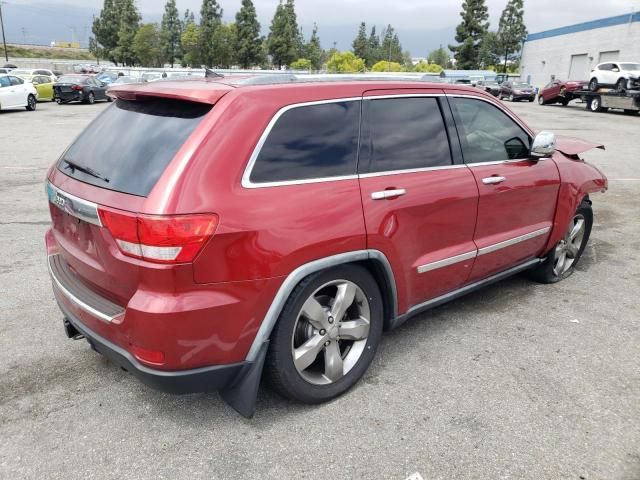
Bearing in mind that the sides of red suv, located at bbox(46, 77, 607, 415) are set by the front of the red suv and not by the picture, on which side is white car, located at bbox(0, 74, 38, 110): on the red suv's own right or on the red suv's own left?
on the red suv's own left

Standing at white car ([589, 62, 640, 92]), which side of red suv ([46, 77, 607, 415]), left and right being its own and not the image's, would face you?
front

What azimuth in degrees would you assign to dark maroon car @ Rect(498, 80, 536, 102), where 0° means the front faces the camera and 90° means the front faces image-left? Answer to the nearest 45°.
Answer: approximately 315°

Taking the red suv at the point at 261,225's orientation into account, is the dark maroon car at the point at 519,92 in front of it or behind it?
in front

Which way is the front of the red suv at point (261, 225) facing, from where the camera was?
facing away from the viewer and to the right of the viewer

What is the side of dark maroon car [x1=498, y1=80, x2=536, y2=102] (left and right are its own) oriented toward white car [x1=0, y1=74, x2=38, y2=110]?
right

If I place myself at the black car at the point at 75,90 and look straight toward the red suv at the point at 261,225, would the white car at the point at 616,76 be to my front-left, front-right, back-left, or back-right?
front-left

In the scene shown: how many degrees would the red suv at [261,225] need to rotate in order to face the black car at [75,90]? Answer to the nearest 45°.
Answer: approximately 90° to its left
